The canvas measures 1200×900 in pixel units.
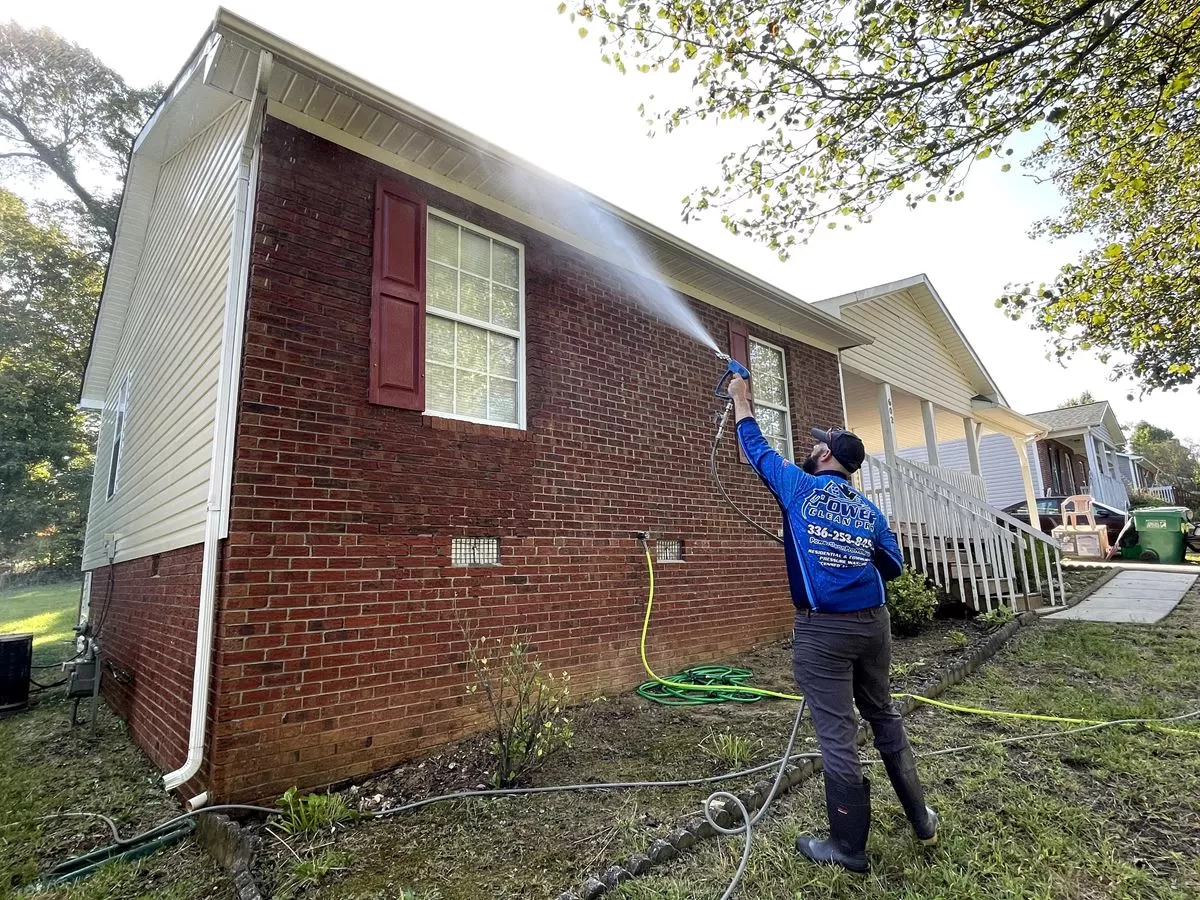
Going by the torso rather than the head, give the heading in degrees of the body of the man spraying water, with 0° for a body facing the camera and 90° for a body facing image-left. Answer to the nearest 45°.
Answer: approximately 135°

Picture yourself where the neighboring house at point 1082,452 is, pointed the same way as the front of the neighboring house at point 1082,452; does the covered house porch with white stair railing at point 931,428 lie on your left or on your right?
on your right

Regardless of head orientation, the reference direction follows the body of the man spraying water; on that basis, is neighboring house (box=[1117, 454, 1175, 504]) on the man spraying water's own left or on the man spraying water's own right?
on the man spraying water's own right

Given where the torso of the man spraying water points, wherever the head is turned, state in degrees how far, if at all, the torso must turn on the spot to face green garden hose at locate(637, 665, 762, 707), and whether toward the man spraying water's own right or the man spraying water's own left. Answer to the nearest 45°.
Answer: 0° — they already face it

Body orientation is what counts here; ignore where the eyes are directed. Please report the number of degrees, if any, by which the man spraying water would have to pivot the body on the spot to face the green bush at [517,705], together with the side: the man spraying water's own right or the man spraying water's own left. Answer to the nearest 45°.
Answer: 0° — they already face it

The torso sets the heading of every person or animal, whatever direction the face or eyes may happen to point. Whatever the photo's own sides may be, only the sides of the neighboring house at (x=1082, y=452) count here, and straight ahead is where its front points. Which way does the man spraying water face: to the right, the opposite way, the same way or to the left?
the opposite way

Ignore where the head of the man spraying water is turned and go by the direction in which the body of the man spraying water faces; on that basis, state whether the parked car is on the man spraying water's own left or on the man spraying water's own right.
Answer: on the man spraying water's own right

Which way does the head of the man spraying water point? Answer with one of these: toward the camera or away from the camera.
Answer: away from the camera

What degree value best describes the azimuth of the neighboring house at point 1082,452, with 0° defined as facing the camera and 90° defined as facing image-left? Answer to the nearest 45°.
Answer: approximately 315°
